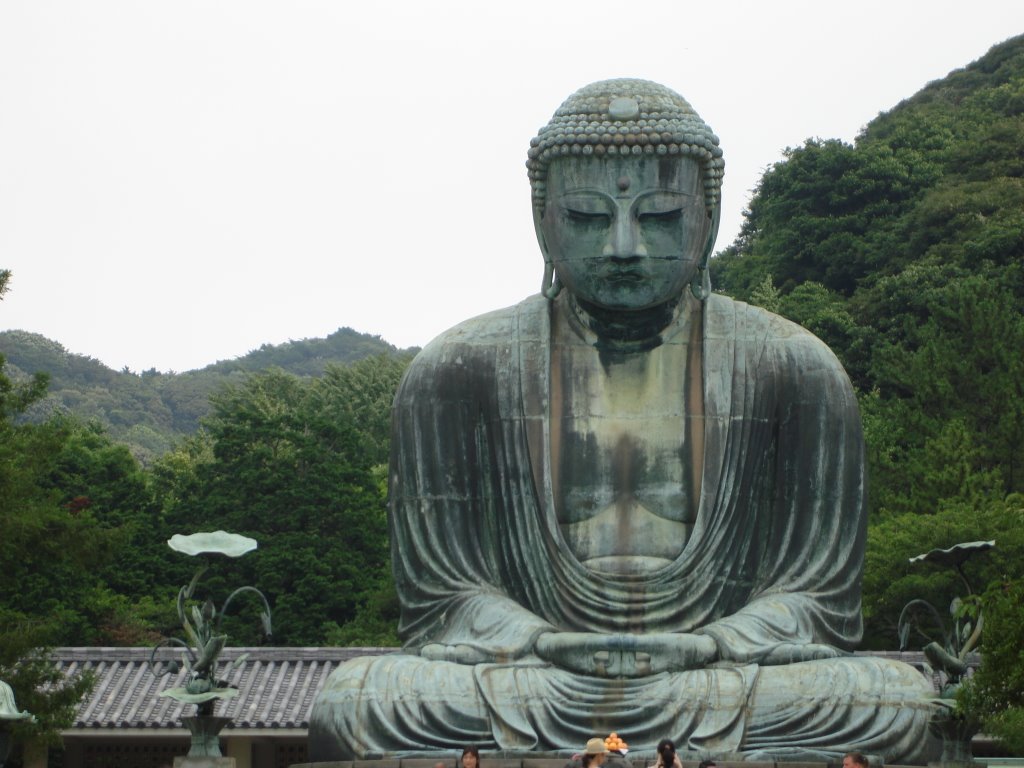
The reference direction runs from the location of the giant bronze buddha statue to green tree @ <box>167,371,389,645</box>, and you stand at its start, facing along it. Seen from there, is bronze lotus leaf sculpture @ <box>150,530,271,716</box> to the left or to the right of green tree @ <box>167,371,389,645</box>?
left

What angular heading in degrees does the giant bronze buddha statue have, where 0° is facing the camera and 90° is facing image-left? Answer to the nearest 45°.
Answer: approximately 0°

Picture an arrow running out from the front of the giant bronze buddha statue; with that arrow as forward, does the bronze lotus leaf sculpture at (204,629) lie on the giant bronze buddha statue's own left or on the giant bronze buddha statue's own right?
on the giant bronze buddha statue's own right

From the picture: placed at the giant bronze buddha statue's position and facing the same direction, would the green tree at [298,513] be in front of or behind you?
behind
